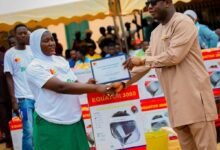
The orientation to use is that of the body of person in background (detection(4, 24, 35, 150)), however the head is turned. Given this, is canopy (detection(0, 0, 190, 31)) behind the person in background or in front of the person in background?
behind

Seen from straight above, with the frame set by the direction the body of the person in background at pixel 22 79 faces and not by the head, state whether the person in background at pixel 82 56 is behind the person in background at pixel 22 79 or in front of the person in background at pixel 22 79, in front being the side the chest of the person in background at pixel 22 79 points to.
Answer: behind

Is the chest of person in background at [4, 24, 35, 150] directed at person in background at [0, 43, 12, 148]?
no

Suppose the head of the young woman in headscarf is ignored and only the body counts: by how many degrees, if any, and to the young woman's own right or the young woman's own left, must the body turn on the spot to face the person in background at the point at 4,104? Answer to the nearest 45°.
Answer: approximately 135° to the young woman's own left

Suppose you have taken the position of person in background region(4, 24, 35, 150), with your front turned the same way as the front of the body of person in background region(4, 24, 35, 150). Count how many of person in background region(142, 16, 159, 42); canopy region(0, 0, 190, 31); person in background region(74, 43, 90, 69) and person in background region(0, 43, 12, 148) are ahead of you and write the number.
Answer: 0

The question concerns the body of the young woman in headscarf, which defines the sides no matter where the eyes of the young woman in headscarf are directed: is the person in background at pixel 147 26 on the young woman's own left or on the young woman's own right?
on the young woman's own left

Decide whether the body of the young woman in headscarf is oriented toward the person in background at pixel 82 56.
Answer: no

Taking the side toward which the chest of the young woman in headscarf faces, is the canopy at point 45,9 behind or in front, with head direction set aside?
behind

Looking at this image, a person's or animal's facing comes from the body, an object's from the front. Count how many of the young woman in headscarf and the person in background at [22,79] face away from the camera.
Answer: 0

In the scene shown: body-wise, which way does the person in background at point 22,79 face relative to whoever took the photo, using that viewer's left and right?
facing the viewer

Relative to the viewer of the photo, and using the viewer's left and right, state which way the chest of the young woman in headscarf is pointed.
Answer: facing the viewer and to the right of the viewer

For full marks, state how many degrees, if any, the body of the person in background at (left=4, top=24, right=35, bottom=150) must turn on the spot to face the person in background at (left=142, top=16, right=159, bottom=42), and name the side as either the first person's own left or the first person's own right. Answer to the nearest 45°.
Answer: approximately 135° to the first person's own left

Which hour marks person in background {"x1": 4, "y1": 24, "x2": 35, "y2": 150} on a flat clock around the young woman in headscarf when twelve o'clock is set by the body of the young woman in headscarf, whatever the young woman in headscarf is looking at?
The person in background is roughly at 7 o'clock from the young woman in headscarf.
